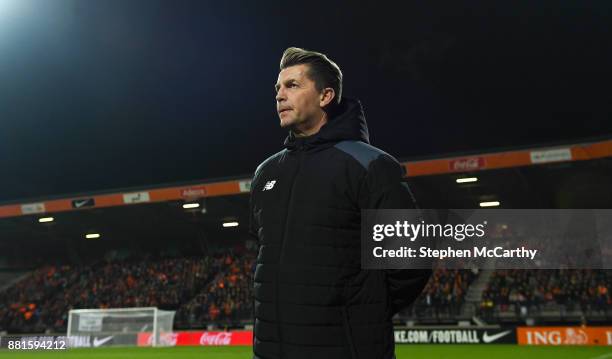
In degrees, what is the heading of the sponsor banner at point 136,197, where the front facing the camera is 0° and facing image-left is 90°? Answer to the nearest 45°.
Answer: approximately 0°

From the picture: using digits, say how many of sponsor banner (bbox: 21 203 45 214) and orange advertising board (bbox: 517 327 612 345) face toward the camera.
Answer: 2

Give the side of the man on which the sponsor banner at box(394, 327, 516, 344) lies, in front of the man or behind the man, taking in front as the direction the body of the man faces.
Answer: behind

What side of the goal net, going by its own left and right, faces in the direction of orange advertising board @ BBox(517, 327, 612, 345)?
left

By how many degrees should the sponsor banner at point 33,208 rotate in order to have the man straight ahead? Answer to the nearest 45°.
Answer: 0° — it already faces them

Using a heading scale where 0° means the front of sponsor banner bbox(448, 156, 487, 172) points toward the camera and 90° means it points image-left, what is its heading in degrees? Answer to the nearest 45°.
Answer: approximately 0°

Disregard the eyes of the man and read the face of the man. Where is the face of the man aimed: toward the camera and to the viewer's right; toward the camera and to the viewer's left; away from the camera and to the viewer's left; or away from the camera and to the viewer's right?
toward the camera and to the viewer's left

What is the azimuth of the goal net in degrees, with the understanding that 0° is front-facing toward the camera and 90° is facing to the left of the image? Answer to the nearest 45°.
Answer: approximately 45°

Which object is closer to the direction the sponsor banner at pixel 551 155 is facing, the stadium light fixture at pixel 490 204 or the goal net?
the goal net
